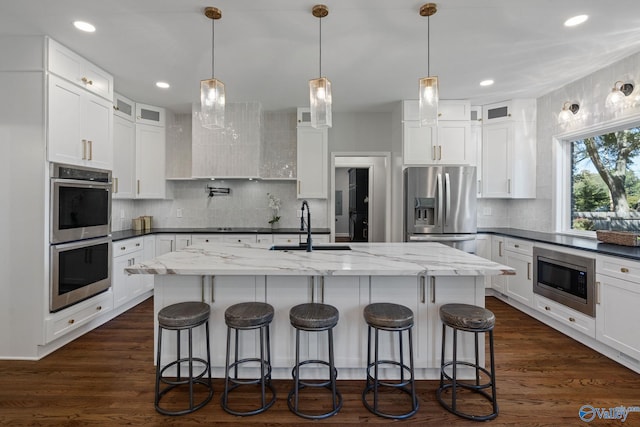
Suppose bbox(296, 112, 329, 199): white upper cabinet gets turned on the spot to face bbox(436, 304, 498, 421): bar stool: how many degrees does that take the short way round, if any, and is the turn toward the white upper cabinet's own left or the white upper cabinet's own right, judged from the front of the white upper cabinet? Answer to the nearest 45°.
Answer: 0° — it already faces it

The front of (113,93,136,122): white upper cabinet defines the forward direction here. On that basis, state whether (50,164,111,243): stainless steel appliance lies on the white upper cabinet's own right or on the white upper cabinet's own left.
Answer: on the white upper cabinet's own right

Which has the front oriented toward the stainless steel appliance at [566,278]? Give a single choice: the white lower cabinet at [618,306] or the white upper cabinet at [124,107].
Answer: the white upper cabinet

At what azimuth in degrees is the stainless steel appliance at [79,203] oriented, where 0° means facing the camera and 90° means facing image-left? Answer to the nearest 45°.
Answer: approximately 315°

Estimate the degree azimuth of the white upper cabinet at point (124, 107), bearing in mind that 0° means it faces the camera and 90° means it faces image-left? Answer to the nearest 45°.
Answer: approximately 315°

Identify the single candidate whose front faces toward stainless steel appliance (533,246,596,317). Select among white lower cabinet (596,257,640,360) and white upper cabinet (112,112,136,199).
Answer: the white upper cabinet

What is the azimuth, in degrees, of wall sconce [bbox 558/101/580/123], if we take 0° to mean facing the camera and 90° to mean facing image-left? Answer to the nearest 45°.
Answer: approximately 45°

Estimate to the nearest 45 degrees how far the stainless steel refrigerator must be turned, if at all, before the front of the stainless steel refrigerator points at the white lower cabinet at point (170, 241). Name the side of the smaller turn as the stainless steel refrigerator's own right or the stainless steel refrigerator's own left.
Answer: approximately 90° to the stainless steel refrigerator's own right

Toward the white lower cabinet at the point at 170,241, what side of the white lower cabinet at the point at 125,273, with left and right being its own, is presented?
left
